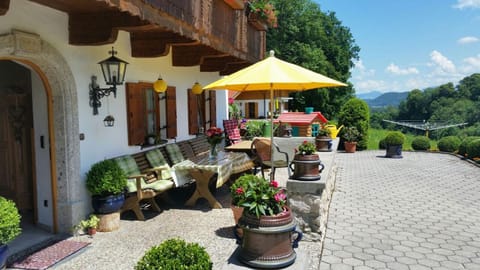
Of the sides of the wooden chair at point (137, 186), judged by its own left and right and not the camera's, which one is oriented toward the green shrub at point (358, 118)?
left

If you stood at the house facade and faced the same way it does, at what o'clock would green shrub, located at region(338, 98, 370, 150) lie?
The green shrub is roughly at 9 o'clock from the house facade.

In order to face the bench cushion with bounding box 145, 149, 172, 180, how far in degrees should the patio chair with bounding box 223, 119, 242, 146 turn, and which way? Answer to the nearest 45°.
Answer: approximately 45° to its right
